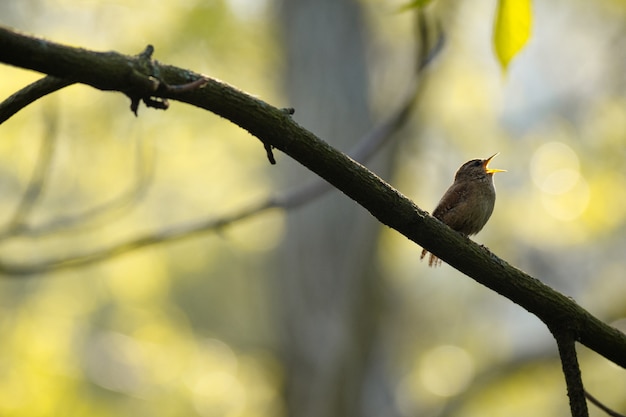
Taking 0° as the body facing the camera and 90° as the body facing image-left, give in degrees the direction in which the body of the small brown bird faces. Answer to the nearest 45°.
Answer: approximately 270°

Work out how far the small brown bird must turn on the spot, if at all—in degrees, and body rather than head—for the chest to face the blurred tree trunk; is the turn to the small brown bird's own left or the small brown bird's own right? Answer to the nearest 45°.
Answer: approximately 90° to the small brown bird's own left
